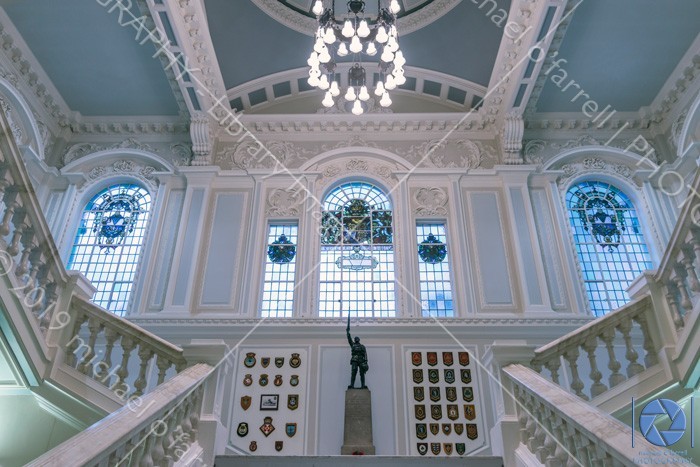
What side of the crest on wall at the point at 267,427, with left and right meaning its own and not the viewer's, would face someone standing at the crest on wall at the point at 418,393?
left

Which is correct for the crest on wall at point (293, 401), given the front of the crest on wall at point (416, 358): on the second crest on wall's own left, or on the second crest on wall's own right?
on the second crest on wall's own right

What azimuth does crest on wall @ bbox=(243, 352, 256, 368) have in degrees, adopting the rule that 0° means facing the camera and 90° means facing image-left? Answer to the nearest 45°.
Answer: approximately 0°

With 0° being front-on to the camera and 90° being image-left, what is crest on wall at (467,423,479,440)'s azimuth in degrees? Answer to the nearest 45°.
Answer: approximately 0°

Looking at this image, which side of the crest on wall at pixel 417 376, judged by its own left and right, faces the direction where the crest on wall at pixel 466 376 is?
left

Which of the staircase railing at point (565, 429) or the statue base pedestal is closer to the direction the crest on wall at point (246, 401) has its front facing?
the staircase railing

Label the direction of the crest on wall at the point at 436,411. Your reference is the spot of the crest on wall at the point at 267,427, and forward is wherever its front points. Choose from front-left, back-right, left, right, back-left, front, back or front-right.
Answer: left

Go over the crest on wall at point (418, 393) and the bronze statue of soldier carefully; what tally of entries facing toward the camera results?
2

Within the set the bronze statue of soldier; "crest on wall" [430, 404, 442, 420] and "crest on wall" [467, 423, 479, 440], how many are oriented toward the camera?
3
